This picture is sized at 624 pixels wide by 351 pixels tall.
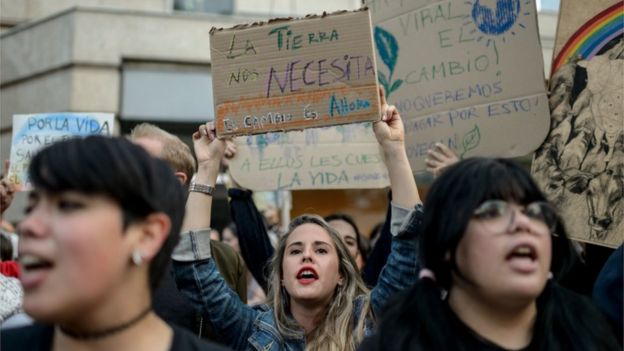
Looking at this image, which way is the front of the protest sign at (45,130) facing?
toward the camera

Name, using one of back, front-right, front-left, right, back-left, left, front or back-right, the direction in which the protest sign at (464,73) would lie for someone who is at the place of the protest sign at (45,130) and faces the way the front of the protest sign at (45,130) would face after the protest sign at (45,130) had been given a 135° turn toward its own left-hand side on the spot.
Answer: right

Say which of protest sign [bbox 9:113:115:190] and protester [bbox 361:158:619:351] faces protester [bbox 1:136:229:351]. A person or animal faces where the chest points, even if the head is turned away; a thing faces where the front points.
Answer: the protest sign

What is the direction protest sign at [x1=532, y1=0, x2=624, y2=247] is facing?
toward the camera

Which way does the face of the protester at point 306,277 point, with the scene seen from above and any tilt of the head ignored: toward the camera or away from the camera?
toward the camera

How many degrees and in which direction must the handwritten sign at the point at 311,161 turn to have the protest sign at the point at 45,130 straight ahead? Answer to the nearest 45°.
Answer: approximately 90° to its right

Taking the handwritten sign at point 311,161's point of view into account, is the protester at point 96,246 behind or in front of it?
in front

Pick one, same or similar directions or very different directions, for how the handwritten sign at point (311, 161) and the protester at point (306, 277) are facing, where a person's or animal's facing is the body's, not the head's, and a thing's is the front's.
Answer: same or similar directions

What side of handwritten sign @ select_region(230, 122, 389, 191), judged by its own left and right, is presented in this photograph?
front

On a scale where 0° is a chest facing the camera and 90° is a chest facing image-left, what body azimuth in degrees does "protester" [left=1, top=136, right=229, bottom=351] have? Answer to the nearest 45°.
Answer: approximately 45°

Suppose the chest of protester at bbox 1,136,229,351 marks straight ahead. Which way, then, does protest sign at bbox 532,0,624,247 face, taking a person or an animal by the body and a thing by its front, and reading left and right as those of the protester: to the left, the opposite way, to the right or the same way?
the same way

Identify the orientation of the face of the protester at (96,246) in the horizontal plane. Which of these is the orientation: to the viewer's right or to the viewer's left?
to the viewer's left
